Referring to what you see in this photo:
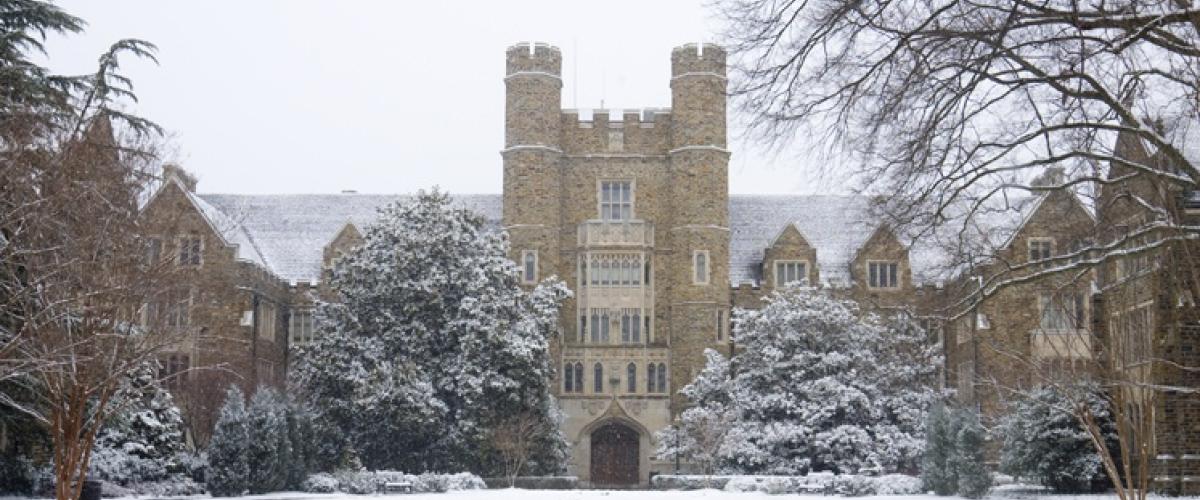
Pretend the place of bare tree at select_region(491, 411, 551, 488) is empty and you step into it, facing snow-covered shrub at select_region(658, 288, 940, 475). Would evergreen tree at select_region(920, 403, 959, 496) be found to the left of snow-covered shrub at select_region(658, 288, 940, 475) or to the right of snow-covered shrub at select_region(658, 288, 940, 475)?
right

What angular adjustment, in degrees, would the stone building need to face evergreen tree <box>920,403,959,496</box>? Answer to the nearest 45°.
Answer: approximately 45° to its left

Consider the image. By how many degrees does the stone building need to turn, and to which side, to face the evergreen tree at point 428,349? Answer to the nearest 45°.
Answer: approximately 45° to its right

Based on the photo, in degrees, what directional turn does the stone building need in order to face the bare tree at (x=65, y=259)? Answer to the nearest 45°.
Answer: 0° — it already faces it

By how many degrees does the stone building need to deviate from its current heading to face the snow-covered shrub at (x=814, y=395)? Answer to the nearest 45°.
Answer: approximately 45° to its left

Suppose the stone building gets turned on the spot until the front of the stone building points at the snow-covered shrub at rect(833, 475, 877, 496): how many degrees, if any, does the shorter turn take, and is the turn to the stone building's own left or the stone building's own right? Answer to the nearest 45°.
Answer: approximately 45° to the stone building's own left

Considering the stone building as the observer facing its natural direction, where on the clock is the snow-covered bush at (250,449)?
The snow-covered bush is roughly at 1 o'clock from the stone building.

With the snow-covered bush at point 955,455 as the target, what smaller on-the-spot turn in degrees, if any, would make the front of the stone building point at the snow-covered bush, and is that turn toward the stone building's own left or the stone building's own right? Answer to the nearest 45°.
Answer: approximately 45° to the stone building's own left

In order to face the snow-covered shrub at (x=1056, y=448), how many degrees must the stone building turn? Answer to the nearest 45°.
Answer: approximately 45° to its left

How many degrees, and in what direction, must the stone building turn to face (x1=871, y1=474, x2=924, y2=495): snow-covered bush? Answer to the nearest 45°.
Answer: approximately 45° to its left

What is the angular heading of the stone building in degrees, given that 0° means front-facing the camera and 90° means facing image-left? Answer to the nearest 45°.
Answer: approximately 0°

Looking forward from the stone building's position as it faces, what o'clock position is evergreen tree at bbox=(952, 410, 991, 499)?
The evergreen tree is roughly at 11 o'clock from the stone building.

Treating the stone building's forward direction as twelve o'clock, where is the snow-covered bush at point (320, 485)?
The snow-covered bush is roughly at 1 o'clock from the stone building.
